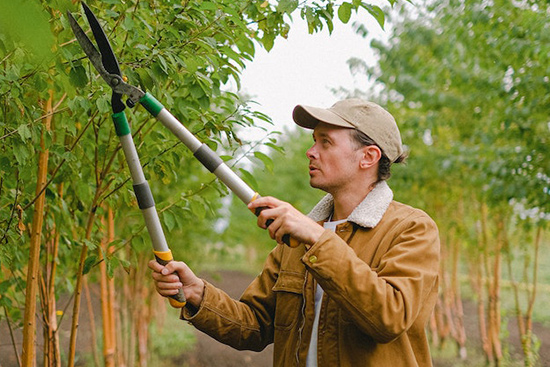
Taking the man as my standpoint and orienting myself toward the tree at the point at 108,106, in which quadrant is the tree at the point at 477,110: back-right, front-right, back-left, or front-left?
back-right

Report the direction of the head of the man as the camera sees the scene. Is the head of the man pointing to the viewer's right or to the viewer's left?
to the viewer's left

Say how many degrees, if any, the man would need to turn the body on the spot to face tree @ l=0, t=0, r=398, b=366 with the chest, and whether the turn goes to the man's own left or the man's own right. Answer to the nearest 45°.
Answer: approximately 45° to the man's own right

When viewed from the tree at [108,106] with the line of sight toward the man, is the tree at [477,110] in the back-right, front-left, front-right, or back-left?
front-left

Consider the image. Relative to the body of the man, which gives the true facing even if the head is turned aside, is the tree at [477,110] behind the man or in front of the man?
behind
